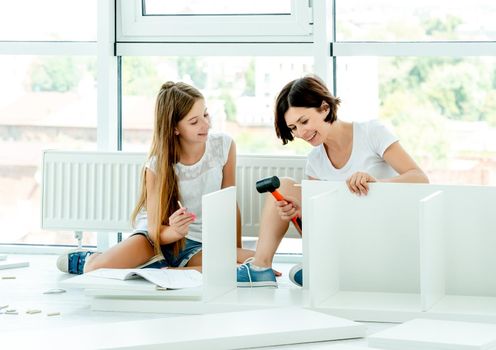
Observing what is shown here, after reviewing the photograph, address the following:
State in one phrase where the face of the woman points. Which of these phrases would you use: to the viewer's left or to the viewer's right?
to the viewer's left

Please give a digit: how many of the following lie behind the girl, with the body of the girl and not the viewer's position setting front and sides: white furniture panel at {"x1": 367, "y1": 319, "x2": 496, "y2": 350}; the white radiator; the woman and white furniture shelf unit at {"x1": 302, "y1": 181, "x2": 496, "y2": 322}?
1

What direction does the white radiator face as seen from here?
toward the camera

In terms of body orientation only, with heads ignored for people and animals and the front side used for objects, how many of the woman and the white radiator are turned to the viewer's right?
0

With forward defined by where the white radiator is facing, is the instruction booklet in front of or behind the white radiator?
in front

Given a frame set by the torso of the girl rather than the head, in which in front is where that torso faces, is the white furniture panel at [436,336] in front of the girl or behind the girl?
in front

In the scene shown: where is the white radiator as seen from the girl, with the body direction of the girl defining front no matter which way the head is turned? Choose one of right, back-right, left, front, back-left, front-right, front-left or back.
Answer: back

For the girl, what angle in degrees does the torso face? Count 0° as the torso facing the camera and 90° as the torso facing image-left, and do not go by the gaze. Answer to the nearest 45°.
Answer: approximately 315°

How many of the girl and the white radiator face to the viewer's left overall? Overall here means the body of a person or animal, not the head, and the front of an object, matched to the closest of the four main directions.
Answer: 0

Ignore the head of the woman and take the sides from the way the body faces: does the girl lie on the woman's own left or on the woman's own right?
on the woman's own right

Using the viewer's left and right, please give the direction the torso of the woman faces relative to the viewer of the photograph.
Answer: facing the viewer and to the left of the viewer

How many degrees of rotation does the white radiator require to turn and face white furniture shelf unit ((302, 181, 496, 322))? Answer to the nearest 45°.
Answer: approximately 45° to its left

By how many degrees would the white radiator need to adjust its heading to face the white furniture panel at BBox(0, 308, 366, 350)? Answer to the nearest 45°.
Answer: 0° — it already faces it
